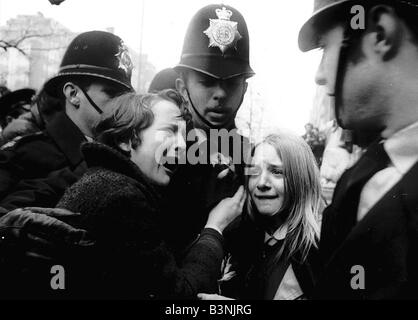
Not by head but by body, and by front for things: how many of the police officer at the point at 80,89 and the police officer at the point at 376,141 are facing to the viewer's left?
1

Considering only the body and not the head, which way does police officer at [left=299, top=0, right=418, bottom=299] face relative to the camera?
to the viewer's left

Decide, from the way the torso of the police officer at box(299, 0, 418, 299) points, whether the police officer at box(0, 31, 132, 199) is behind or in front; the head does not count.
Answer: in front

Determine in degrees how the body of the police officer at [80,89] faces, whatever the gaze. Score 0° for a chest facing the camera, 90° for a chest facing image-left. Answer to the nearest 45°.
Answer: approximately 270°

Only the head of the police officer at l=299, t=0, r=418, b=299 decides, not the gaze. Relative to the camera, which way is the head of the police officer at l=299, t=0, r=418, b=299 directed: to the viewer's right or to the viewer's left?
to the viewer's left

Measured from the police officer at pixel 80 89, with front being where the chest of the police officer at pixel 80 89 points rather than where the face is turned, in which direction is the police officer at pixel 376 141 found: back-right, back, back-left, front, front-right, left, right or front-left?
front-right
